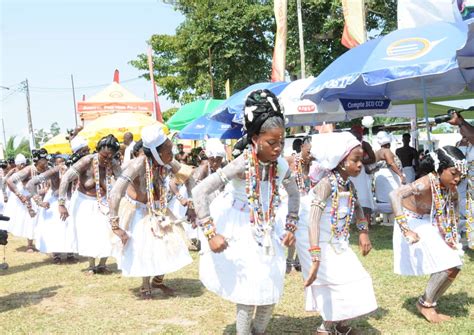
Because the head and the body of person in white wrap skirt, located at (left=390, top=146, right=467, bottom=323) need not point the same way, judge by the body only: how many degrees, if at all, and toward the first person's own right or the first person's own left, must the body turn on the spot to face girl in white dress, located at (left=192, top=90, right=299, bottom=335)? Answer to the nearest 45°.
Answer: approximately 90° to the first person's own right

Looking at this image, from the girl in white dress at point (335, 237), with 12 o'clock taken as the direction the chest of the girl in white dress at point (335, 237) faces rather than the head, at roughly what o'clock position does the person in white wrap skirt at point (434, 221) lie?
the person in white wrap skirt at point (434, 221) is roughly at 9 o'clock from the girl in white dress at point (335, 237).

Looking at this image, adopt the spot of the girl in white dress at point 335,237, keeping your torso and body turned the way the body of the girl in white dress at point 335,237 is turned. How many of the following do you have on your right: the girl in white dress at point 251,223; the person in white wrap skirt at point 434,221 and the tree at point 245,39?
1

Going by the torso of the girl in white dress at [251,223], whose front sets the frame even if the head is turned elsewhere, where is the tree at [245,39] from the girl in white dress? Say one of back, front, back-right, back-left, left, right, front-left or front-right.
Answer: back-left

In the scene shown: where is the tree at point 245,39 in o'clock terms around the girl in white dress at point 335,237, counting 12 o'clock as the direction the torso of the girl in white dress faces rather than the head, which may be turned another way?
The tree is roughly at 7 o'clock from the girl in white dress.

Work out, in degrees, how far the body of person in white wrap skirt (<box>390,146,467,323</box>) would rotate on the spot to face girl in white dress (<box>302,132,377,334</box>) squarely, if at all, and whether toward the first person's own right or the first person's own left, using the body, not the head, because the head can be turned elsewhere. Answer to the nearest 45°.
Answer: approximately 90° to the first person's own right

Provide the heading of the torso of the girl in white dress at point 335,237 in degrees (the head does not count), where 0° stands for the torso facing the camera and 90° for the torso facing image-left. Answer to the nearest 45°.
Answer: approximately 315°
